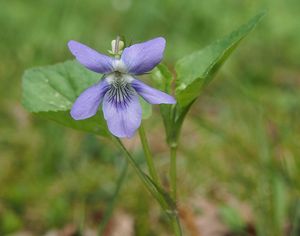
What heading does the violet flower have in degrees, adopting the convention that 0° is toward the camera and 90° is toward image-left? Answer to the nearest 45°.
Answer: approximately 0°
